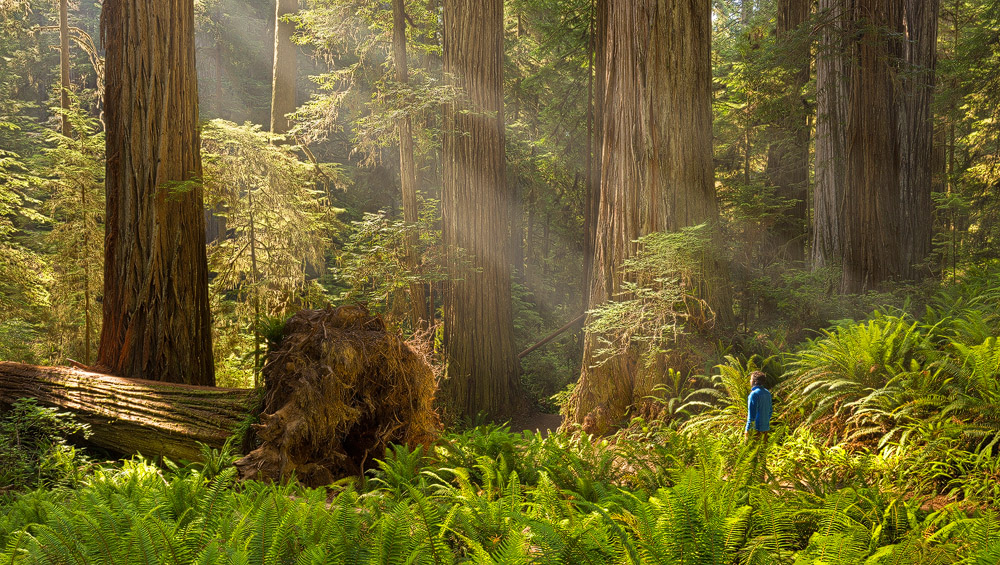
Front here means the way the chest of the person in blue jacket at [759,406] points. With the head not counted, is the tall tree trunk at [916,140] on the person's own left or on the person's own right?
on the person's own right

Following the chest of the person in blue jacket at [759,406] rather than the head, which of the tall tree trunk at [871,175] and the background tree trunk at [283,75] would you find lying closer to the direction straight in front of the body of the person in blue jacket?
the background tree trunk

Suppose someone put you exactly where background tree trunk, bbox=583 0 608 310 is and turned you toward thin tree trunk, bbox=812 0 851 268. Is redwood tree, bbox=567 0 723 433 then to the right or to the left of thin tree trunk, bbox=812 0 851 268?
right

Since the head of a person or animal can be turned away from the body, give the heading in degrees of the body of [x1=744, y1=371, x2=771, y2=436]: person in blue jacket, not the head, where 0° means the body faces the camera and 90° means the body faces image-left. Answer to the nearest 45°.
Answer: approximately 135°

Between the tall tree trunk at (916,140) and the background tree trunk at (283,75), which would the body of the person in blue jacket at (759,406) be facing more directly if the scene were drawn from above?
the background tree trunk

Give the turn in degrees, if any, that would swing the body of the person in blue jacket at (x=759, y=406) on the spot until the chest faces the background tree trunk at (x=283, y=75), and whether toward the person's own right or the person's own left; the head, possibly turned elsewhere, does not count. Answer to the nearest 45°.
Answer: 0° — they already face it

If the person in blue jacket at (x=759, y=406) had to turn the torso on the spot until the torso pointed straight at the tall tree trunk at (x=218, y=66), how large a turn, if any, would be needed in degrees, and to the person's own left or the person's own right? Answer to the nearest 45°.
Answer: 0° — they already face it

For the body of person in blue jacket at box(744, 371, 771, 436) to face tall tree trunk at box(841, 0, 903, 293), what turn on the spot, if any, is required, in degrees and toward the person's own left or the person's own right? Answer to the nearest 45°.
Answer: approximately 45° to the person's own right
